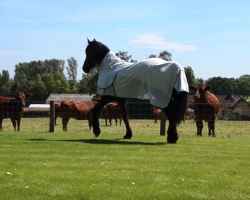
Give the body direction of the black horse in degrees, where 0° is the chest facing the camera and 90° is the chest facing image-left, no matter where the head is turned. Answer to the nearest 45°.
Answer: approximately 90°

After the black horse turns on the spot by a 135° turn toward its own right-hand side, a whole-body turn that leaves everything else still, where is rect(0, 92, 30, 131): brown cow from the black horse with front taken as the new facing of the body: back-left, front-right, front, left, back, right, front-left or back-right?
left

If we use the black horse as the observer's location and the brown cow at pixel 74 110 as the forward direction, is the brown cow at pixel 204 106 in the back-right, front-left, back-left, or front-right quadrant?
front-right

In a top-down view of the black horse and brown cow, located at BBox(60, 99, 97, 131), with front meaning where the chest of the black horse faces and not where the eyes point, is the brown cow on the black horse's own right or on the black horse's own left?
on the black horse's own right

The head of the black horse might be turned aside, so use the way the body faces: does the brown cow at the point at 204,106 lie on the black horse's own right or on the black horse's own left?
on the black horse's own right

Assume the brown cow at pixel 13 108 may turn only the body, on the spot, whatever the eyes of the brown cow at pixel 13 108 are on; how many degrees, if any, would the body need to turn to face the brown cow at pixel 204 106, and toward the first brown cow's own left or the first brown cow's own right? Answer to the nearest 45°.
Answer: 0° — it already faces it
